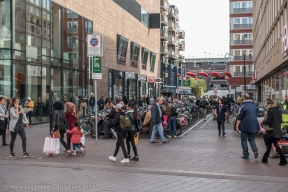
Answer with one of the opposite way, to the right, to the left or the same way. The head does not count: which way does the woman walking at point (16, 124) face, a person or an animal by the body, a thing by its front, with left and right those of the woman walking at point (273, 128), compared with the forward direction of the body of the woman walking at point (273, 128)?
the opposite way

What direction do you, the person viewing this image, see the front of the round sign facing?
facing the viewer

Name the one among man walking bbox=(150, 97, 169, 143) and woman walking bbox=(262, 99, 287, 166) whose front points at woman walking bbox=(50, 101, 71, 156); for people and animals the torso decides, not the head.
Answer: woman walking bbox=(262, 99, 287, 166)

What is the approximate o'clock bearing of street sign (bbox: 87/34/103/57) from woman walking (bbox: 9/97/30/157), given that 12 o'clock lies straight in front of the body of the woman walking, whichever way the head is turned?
The street sign is roughly at 9 o'clock from the woman walking.

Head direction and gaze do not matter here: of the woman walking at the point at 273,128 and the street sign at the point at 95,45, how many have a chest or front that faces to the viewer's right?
0

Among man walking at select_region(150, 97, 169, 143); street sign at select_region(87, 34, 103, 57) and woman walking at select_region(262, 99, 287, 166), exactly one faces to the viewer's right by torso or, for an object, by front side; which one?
the man walking

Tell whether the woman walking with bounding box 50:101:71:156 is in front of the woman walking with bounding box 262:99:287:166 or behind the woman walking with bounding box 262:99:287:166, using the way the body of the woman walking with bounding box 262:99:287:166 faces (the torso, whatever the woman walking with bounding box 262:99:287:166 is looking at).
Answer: in front

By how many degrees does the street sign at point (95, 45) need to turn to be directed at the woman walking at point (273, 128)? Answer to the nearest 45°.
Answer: approximately 45° to its left

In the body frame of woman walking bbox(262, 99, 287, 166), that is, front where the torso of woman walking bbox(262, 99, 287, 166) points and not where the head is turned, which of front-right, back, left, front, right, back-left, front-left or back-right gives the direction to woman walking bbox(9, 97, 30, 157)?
front

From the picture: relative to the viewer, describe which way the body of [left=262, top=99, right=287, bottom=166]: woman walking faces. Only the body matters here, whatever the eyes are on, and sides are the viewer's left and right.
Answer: facing to the left of the viewer

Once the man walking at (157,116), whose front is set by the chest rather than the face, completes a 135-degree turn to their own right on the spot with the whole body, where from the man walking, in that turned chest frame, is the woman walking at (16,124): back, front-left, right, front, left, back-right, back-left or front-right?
front

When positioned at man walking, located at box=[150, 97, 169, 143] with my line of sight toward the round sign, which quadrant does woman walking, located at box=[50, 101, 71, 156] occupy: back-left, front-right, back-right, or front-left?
front-left
